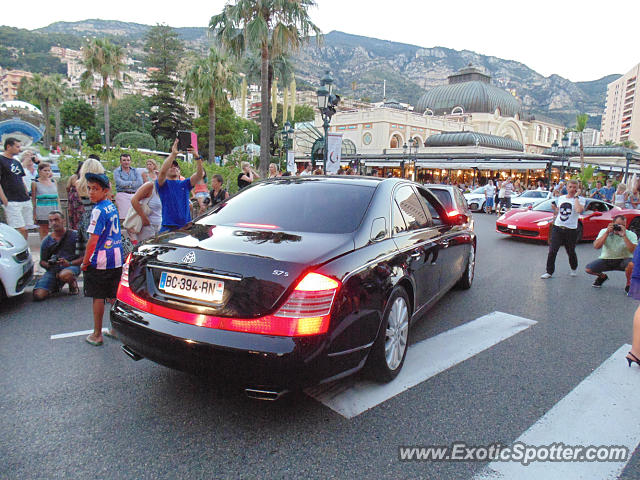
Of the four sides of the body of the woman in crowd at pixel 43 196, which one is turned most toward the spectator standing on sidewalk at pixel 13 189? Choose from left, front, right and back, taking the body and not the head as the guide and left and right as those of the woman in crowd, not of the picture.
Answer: right

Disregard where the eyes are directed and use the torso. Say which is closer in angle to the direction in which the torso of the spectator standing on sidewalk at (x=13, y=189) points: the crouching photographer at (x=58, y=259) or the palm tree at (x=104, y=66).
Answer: the crouching photographer

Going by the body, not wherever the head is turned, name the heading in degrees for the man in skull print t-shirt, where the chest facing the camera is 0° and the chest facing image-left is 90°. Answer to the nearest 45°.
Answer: approximately 0°

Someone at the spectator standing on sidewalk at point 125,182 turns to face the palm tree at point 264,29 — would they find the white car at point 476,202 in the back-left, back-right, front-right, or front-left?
front-right

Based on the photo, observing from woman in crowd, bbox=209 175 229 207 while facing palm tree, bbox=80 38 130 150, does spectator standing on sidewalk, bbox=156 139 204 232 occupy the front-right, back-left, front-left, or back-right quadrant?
back-left

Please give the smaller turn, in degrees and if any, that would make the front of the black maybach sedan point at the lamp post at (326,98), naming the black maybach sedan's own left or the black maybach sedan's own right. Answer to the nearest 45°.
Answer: approximately 45° to the black maybach sedan's own left

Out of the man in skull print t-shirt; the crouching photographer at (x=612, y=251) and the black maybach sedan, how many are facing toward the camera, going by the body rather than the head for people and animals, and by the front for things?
2

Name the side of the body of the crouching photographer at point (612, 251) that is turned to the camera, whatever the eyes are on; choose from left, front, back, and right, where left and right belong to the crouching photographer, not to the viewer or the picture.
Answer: front

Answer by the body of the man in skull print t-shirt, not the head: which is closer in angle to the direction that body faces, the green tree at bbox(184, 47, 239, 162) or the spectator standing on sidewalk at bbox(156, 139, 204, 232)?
the spectator standing on sidewalk

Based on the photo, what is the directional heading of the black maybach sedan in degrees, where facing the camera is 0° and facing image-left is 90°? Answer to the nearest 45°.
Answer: approximately 225°

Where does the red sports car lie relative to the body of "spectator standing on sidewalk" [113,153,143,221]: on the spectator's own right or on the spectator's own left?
on the spectator's own left

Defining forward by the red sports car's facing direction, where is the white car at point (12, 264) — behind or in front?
in front

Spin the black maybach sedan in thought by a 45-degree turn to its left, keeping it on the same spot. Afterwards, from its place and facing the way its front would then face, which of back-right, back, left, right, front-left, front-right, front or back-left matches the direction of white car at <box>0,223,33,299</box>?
front-left

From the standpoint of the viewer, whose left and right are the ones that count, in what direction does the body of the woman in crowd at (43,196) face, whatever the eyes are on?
facing the viewer and to the right of the viewer
